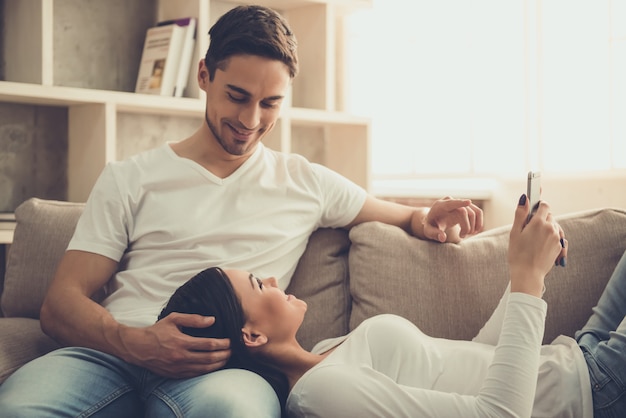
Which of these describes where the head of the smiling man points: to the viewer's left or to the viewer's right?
to the viewer's right

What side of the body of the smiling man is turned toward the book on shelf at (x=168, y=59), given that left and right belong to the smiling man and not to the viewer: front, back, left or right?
back

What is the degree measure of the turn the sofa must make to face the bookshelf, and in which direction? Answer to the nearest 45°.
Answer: approximately 135° to its right

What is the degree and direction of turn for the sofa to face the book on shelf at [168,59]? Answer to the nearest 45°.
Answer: approximately 135° to its right

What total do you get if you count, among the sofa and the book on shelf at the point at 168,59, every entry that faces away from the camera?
0

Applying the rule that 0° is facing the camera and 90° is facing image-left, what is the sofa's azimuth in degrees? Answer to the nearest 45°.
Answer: approximately 0°

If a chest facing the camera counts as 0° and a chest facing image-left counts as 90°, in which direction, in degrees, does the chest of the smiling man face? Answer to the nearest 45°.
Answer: approximately 0°

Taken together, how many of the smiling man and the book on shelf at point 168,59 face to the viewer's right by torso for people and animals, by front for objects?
0
